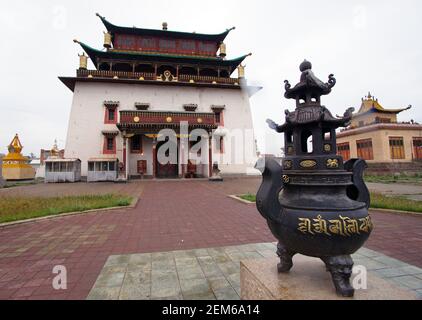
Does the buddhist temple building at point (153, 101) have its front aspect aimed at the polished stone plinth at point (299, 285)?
yes

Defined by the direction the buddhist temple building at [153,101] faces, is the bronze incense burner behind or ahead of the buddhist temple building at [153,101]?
ahead

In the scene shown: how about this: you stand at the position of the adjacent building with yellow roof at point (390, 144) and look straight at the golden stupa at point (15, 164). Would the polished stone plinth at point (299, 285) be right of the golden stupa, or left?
left

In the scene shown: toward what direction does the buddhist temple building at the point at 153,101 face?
toward the camera

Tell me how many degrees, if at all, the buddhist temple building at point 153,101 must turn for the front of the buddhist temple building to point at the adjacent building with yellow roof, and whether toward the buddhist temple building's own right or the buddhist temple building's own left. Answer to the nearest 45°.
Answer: approximately 90° to the buddhist temple building's own left

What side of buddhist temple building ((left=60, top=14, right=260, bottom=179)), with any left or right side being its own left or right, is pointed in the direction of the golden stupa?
right

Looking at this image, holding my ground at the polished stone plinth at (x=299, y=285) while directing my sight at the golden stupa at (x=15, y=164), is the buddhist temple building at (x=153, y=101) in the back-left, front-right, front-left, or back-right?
front-right

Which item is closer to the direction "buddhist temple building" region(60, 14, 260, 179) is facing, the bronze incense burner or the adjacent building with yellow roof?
the bronze incense burner
